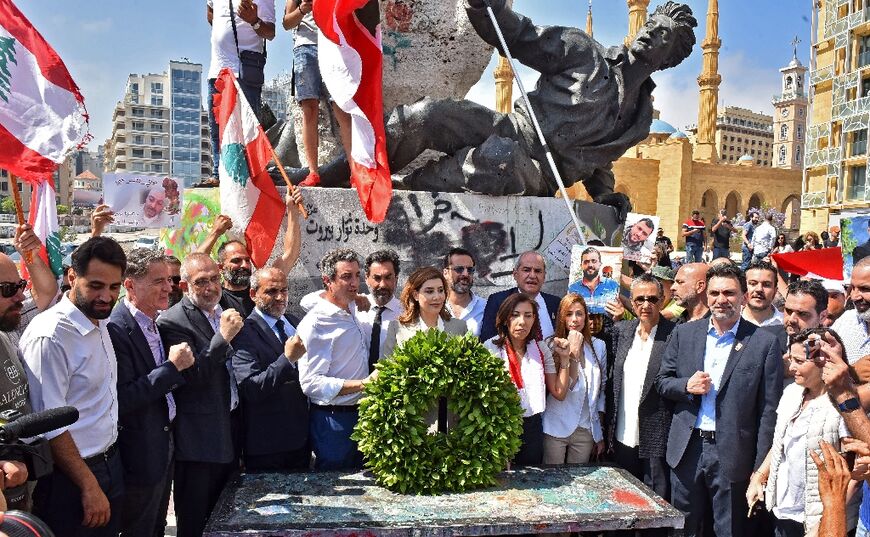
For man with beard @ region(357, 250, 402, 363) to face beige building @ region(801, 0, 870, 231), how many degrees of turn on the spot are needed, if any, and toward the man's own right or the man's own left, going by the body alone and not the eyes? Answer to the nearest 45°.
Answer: approximately 135° to the man's own left

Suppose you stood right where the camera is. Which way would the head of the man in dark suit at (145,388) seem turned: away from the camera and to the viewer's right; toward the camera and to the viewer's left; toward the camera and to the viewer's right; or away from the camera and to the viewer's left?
toward the camera and to the viewer's right

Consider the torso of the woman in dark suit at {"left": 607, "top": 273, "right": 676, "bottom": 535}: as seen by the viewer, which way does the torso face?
toward the camera

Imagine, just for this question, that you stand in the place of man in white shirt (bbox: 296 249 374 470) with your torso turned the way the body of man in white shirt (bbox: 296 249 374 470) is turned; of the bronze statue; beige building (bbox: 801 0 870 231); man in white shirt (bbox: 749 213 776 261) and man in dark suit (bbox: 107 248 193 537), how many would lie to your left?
3

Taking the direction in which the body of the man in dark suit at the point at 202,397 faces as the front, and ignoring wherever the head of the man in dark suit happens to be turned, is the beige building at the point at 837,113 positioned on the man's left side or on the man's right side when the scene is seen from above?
on the man's left side

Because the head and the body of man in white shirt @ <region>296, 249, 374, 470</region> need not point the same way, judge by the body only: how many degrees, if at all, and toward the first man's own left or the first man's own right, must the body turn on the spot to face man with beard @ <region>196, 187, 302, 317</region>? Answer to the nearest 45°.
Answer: approximately 180°

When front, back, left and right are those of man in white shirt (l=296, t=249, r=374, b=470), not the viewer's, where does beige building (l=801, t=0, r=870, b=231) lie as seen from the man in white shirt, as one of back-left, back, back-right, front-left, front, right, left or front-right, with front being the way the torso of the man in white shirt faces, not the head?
left

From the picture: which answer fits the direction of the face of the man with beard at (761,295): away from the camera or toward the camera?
toward the camera

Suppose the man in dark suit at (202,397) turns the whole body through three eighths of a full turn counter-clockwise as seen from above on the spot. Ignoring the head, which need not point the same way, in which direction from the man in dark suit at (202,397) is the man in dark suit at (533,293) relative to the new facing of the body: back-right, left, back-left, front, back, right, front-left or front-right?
right

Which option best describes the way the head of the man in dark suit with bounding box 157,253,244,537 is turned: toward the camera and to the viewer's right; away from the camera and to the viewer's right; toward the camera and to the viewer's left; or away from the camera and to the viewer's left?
toward the camera and to the viewer's right

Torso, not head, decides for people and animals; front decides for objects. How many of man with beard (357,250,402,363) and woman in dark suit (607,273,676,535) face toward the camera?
2

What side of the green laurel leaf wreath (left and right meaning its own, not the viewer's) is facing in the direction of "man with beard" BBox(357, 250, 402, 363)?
back

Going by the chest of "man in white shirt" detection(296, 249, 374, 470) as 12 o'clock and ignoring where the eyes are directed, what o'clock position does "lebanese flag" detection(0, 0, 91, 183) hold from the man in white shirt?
The lebanese flag is roughly at 5 o'clock from the man in white shirt.

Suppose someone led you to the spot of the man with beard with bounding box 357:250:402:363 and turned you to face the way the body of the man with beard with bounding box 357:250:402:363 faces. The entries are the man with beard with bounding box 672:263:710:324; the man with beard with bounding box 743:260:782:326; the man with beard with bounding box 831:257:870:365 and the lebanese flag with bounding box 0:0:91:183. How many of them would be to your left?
3

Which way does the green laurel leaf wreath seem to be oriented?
toward the camera

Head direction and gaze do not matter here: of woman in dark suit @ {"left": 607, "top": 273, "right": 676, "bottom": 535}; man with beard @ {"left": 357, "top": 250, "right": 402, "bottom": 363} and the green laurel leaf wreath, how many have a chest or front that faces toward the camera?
3

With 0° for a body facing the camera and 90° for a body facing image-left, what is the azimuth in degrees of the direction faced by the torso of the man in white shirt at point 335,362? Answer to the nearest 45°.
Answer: approximately 315°
